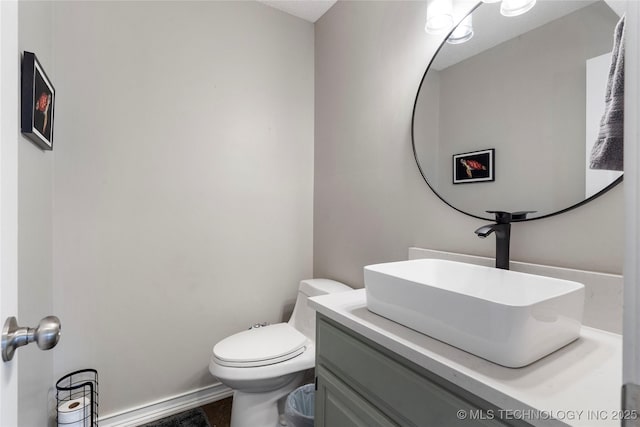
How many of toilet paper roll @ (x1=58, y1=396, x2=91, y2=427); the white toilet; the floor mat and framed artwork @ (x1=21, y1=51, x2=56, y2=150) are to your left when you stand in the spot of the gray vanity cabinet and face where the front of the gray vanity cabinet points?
0

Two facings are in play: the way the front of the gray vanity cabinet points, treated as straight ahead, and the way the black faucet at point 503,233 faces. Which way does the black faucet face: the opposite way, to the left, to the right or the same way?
the same way

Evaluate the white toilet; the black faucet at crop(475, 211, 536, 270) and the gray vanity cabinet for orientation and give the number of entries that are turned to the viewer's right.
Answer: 0

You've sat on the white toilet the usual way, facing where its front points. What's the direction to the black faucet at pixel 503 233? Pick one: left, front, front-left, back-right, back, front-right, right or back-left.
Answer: left

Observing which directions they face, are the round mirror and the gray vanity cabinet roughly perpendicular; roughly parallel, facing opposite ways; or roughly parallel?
roughly parallel

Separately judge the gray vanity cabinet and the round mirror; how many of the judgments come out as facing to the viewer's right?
0

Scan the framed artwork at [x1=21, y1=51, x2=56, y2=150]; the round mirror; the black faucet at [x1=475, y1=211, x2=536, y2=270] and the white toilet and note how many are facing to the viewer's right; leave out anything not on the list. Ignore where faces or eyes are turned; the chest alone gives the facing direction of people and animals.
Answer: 1

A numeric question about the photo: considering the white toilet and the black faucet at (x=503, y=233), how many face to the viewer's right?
0

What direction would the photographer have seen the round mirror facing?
facing the viewer and to the left of the viewer

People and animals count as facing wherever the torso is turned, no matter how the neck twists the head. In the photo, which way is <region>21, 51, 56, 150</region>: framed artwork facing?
to the viewer's right

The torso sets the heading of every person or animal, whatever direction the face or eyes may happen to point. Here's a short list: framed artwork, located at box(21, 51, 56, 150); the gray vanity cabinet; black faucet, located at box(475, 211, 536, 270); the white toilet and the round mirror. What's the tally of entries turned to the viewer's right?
1

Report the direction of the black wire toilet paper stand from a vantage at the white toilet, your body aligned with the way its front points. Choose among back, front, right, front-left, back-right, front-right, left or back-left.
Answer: front-right

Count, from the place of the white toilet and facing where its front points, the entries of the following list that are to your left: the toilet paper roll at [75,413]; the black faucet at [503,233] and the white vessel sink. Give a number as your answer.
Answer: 2

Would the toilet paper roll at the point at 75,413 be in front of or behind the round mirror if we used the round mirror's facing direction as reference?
in front

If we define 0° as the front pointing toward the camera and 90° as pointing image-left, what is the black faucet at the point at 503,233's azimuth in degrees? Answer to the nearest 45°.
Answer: approximately 45°
